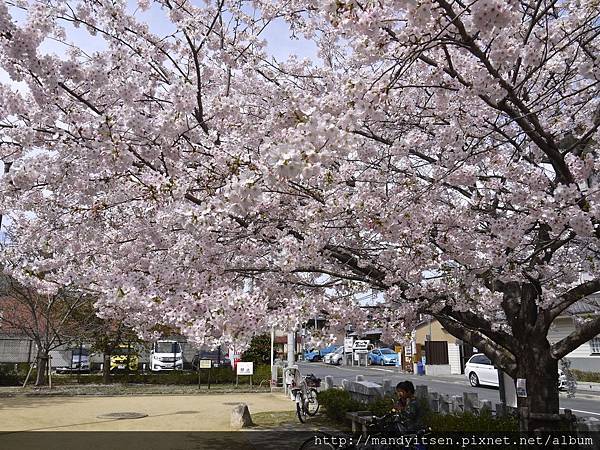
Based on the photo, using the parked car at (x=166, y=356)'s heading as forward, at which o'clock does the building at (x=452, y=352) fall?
The building is roughly at 9 o'clock from the parked car.

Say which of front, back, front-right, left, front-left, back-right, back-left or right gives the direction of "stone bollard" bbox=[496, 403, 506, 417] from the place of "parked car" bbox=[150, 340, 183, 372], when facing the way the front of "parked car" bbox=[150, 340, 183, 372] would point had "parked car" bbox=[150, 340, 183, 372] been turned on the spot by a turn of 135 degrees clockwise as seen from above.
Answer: back-left

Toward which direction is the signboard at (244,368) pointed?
toward the camera

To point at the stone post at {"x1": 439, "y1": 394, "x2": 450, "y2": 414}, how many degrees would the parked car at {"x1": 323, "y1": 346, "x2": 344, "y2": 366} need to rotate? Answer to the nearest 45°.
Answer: approximately 45° to its left

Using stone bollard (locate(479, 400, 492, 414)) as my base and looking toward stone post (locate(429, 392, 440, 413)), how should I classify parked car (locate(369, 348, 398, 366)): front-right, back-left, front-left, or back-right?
front-right

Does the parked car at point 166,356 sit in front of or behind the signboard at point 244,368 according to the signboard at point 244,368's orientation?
behind

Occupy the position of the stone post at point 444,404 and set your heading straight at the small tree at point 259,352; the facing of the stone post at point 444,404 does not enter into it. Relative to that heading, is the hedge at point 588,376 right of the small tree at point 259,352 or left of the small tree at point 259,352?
right

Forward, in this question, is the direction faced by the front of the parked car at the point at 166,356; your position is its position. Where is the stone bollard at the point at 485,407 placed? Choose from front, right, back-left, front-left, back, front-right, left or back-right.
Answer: front

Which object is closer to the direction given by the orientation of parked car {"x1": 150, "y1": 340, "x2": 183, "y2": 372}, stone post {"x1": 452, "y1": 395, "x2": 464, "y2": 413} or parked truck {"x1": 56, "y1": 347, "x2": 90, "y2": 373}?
the stone post

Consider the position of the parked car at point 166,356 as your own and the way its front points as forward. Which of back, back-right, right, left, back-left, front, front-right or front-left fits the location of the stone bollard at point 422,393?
front

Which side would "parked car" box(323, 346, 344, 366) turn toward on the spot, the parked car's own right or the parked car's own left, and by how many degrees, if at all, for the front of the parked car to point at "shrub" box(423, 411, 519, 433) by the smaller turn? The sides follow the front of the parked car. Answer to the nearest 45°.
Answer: approximately 45° to the parked car's own left

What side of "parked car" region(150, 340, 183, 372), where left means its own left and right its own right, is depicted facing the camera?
front

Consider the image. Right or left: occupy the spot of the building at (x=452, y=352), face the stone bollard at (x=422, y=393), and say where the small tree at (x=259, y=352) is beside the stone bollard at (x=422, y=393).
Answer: right

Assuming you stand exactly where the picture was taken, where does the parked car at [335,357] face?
facing the viewer and to the left of the viewer
